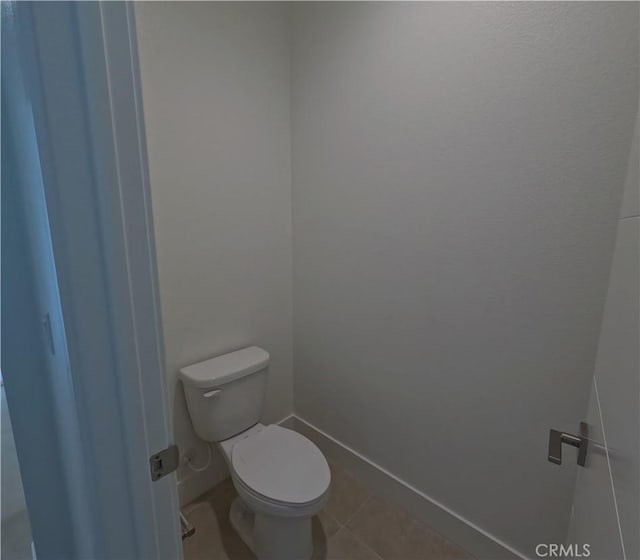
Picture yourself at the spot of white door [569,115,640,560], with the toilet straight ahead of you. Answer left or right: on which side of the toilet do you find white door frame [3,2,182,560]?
left

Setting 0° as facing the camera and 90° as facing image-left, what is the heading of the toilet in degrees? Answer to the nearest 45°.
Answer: approximately 315°

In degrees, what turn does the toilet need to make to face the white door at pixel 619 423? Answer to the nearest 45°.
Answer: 0° — it already faces it
